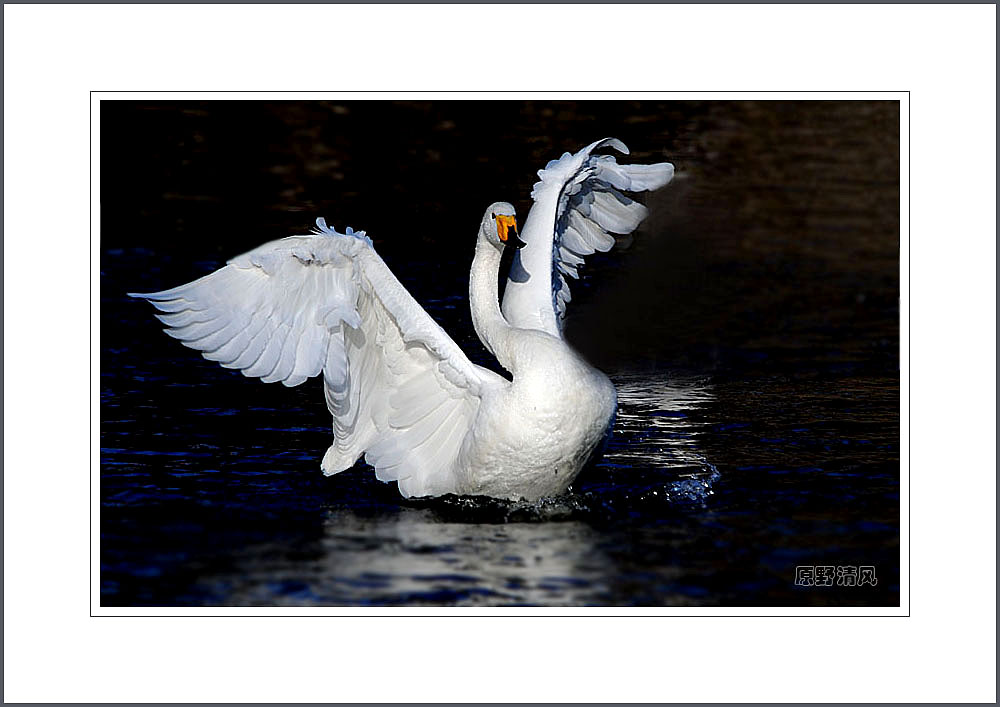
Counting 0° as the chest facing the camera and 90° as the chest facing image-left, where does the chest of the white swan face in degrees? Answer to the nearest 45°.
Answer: approximately 315°
